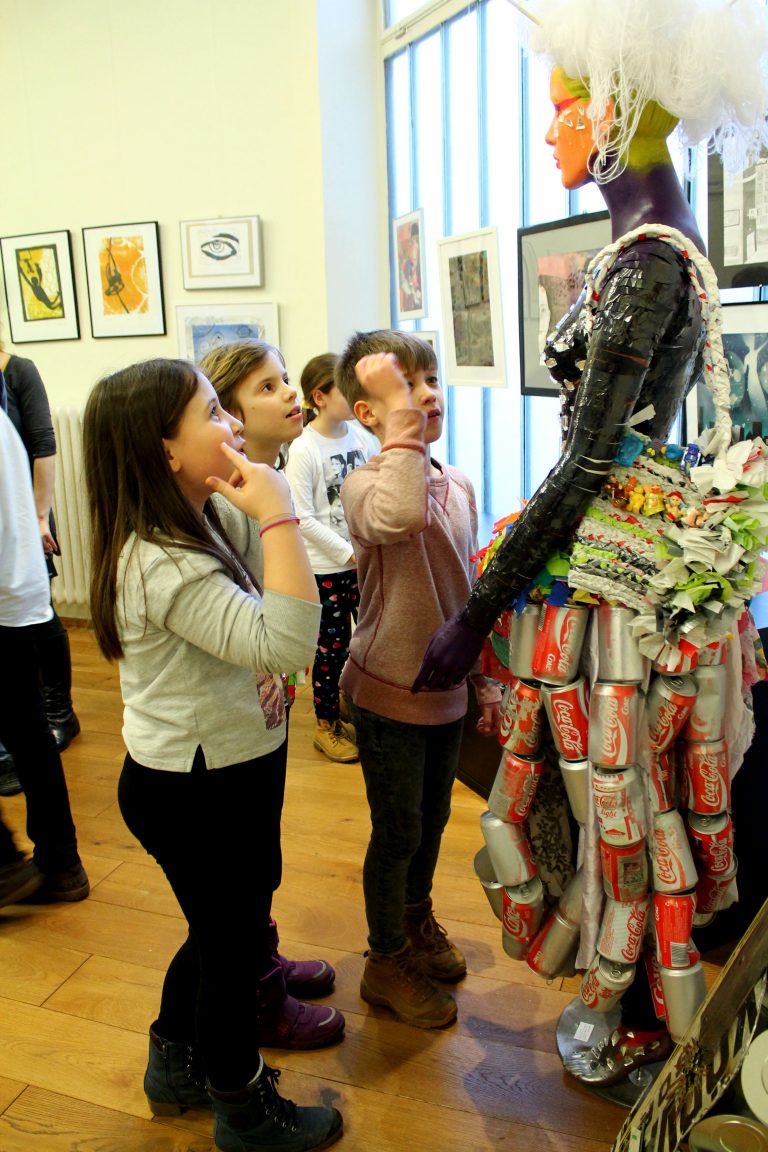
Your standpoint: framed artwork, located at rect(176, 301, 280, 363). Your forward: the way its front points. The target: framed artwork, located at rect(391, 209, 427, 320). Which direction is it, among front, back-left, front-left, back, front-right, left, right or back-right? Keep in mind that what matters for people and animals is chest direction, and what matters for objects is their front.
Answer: front-left

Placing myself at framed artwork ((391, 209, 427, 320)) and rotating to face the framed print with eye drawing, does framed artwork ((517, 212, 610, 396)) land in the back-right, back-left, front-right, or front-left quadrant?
back-left

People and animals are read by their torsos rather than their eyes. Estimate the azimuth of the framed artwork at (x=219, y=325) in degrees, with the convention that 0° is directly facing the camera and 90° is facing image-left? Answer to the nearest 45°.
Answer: approximately 0°

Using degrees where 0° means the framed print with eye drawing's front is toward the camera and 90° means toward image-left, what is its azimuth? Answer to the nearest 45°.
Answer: approximately 0°
